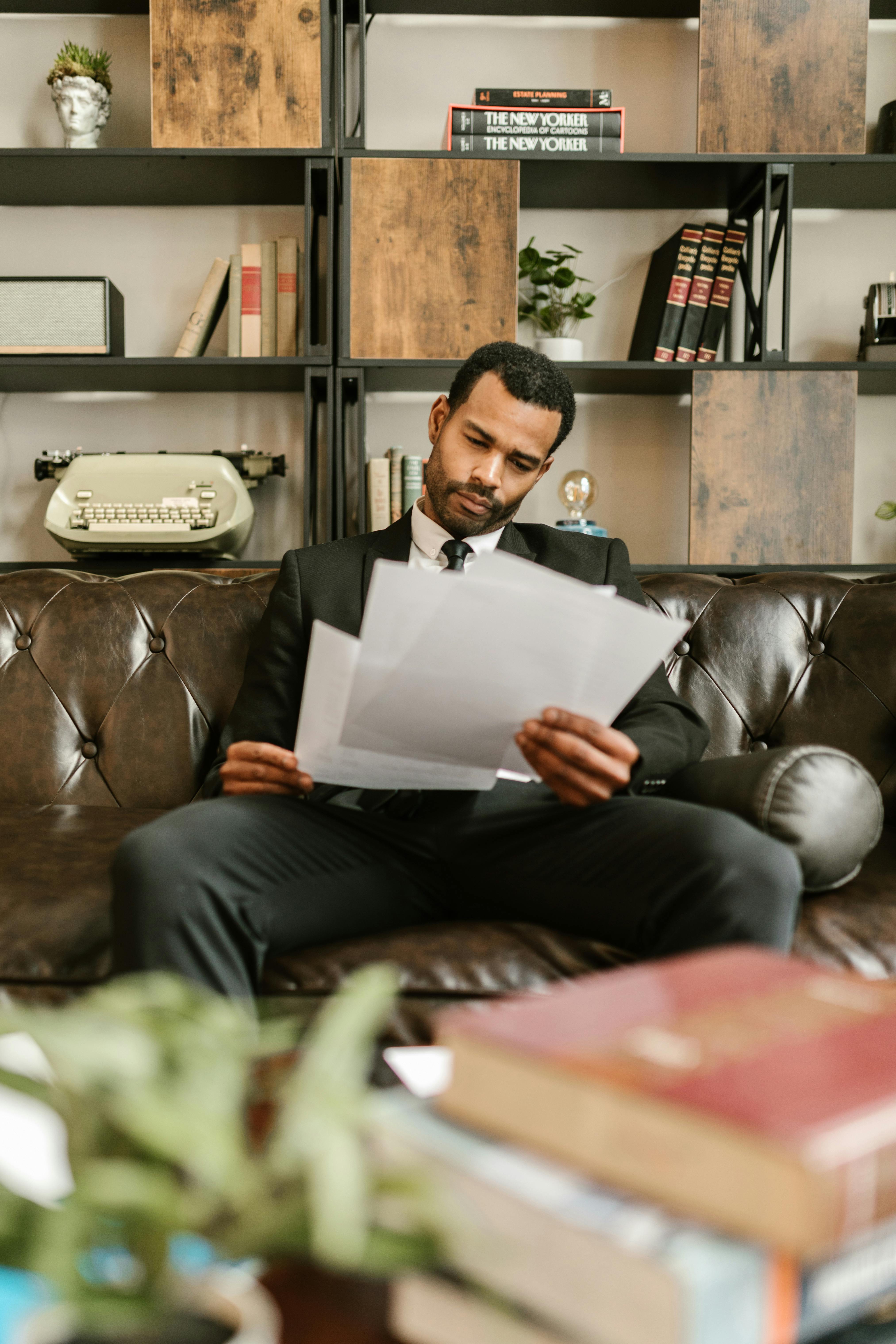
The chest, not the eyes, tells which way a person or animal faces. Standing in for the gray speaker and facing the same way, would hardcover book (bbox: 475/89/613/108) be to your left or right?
on your left

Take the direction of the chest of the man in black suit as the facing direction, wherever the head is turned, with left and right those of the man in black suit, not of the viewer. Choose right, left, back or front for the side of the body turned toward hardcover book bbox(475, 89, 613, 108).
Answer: back

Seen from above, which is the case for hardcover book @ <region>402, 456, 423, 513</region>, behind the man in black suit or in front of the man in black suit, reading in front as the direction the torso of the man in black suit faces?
behind

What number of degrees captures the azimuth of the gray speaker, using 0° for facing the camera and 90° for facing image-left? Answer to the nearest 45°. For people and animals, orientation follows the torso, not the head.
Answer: approximately 0°

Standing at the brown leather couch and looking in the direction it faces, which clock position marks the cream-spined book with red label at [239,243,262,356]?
The cream-spined book with red label is roughly at 6 o'clock from the brown leather couch.

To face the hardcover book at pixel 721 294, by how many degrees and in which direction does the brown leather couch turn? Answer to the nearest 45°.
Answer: approximately 135° to its left

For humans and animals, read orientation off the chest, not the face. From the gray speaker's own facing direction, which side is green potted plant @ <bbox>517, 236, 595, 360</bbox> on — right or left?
on its left
